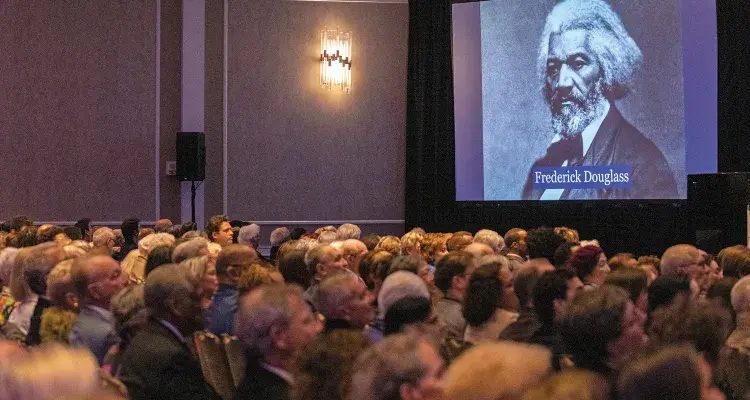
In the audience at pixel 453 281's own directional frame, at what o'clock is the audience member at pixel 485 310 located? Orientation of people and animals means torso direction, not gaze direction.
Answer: the audience member at pixel 485 310 is roughly at 4 o'clock from the audience at pixel 453 281.

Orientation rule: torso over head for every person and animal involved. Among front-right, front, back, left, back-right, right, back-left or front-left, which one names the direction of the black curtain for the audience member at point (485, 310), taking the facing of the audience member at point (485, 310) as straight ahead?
front-left

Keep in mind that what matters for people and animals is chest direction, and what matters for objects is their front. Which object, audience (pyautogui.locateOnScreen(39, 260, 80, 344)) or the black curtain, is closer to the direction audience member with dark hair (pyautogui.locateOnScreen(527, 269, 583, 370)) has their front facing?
the black curtain

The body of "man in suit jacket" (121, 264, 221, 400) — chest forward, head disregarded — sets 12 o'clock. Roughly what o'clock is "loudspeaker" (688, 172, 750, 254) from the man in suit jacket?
The loudspeaker is roughly at 12 o'clock from the man in suit jacket.

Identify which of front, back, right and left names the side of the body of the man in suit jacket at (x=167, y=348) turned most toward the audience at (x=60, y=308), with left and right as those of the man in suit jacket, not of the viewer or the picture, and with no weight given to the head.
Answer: left

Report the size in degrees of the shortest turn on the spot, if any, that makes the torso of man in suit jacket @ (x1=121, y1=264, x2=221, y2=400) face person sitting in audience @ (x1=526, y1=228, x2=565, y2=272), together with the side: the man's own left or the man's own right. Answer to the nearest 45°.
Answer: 0° — they already face them

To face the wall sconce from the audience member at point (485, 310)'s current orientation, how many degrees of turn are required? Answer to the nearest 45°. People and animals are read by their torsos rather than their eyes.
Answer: approximately 45° to their left

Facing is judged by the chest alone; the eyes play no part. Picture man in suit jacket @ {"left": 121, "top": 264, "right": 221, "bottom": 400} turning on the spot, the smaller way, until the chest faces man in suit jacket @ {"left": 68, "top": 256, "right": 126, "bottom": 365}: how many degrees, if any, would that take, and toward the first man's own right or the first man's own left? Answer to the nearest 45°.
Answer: approximately 135° to the first man's own left

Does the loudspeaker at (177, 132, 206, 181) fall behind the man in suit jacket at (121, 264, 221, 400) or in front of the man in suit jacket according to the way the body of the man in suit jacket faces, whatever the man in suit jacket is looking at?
in front

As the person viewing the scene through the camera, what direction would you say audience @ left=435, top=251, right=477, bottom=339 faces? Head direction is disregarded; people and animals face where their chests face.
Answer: facing away from the viewer and to the right of the viewer

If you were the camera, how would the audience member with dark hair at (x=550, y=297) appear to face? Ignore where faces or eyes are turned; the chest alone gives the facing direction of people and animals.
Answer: facing away from the viewer and to the right of the viewer
